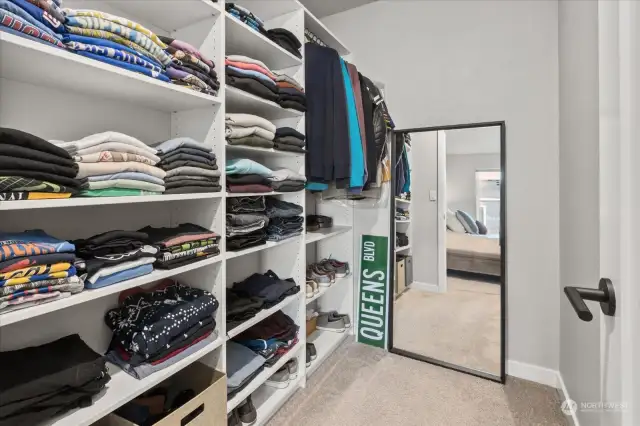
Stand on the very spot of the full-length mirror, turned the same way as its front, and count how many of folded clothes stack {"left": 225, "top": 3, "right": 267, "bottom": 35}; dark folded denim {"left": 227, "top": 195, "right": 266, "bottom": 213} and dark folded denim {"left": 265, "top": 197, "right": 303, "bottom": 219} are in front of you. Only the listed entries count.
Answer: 3

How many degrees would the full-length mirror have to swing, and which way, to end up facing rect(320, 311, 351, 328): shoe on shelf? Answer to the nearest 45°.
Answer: approximately 45° to its right

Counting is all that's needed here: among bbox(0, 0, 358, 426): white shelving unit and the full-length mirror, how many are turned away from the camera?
0

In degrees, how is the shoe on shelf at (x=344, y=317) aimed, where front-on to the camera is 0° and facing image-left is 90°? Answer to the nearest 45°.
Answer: approximately 315°

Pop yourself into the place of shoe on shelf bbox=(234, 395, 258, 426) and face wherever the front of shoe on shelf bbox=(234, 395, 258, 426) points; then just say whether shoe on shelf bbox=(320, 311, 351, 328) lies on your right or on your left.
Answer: on your left

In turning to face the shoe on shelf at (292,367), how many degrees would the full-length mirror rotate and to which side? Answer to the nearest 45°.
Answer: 0° — it already faces it

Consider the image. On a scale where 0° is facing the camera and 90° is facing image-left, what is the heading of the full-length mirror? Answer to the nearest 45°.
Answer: approximately 45°

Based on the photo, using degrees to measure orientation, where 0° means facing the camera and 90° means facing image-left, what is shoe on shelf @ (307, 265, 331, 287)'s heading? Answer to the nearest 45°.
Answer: approximately 315°

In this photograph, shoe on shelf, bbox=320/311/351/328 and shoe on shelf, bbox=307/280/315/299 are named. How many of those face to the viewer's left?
0

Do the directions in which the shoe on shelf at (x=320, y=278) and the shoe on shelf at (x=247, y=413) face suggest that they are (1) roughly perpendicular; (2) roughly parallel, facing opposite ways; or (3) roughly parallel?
roughly parallel

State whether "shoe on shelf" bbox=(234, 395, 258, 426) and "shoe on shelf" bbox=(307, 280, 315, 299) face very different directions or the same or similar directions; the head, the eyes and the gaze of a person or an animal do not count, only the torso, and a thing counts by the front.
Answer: same or similar directions
